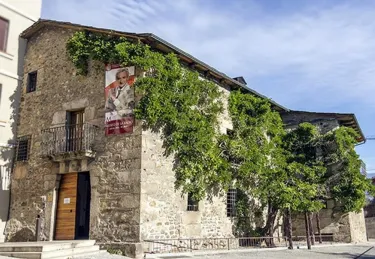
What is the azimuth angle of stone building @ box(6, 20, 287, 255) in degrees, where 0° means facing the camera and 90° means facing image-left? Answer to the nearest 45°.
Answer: approximately 45°

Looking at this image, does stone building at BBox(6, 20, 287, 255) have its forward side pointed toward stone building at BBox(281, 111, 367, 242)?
no

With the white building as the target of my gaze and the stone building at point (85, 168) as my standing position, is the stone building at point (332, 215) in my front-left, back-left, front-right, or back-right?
back-right
